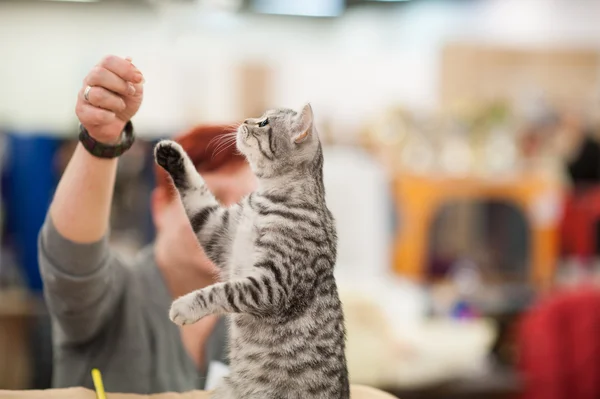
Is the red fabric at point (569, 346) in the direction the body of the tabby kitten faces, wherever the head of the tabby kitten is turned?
no

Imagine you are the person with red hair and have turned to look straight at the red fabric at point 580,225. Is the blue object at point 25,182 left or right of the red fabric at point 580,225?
left

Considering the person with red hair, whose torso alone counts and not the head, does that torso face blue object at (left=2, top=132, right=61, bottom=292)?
no

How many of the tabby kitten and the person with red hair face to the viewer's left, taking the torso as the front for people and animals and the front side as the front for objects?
1

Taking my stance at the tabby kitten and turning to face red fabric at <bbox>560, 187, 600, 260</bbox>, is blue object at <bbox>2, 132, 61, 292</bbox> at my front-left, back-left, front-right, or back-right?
front-left

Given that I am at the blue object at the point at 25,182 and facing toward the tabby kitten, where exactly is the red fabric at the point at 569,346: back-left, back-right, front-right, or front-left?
front-left

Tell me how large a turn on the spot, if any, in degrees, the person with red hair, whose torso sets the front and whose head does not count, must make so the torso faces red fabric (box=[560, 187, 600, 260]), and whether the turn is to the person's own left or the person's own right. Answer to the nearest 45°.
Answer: approximately 90° to the person's own left

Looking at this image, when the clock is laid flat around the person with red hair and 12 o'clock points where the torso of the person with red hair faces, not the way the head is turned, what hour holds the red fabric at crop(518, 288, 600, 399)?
The red fabric is roughly at 9 o'clock from the person with red hair.
